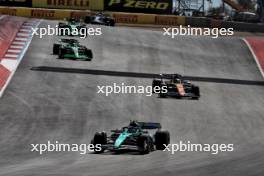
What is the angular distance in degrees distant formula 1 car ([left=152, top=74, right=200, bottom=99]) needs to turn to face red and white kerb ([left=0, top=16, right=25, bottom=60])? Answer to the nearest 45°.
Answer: approximately 180°

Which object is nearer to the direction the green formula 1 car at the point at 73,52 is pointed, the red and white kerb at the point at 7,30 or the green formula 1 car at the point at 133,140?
the green formula 1 car

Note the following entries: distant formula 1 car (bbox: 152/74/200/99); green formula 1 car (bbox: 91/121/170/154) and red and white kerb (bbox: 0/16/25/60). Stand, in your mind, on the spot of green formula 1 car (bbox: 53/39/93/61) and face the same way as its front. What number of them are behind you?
1

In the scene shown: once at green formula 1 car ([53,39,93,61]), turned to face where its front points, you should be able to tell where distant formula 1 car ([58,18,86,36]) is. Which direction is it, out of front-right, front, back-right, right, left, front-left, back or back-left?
back-left

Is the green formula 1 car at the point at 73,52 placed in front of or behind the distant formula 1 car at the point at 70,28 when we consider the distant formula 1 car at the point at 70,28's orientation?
in front

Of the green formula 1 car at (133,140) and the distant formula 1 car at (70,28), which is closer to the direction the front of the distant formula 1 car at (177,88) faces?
the green formula 1 car

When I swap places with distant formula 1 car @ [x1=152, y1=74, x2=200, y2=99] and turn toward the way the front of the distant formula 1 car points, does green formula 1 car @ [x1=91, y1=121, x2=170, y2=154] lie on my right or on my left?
on my right

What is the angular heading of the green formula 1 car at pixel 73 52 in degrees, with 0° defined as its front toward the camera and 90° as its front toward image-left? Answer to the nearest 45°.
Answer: approximately 315°

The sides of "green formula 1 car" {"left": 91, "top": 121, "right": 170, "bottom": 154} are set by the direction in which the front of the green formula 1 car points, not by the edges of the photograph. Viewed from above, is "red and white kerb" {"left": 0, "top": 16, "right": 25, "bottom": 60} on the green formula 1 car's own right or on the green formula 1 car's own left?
on the green formula 1 car's own right

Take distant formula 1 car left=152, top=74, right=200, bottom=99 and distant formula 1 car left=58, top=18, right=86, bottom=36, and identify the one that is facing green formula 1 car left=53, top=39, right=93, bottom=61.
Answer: distant formula 1 car left=58, top=18, right=86, bottom=36

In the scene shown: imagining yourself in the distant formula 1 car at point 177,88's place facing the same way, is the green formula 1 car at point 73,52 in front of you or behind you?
behind

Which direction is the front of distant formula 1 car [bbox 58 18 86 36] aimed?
toward the camera

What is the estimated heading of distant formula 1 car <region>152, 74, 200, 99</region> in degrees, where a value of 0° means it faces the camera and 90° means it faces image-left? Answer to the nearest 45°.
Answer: approximately 315°

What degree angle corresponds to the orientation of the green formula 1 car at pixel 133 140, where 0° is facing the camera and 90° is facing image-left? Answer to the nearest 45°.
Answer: approximately 45°
